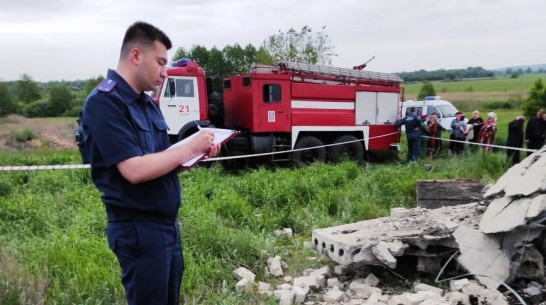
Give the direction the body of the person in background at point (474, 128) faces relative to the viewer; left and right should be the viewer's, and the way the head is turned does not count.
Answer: facing the viewer

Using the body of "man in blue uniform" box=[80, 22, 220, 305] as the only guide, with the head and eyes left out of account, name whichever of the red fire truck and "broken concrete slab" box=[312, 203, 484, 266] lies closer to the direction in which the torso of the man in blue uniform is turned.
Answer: the broken concrete slab

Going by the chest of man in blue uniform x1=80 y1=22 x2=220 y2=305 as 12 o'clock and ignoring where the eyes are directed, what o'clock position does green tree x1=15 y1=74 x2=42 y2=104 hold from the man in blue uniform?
The green tree is roughly at 7 o'clock from the man in blue uniform.

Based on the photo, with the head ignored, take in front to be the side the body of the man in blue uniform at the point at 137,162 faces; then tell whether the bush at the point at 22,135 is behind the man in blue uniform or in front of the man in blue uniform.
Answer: behind

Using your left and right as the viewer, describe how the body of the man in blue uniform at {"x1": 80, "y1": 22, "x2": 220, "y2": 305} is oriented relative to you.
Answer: facing the viewer and to the right of the viewer

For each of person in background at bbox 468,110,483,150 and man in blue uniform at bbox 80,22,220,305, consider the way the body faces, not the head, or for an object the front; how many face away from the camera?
0

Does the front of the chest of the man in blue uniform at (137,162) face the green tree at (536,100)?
no

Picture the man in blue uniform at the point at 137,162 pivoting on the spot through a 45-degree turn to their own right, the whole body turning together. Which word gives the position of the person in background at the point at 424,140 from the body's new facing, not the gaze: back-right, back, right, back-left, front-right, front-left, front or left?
back-left

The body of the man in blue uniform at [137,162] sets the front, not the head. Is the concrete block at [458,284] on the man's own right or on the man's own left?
on the man's own left

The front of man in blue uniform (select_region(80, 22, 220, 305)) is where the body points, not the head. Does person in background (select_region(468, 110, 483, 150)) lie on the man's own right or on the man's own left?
on the man's own left

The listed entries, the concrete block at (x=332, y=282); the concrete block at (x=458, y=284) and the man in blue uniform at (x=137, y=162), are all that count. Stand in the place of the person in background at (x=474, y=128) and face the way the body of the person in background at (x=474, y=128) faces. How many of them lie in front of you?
3

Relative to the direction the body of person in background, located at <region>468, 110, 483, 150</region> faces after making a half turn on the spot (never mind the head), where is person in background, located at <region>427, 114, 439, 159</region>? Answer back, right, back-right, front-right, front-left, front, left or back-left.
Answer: left

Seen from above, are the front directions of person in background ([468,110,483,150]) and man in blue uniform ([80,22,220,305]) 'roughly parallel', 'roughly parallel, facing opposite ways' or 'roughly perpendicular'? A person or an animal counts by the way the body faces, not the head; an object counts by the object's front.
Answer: roughly perpendicular
